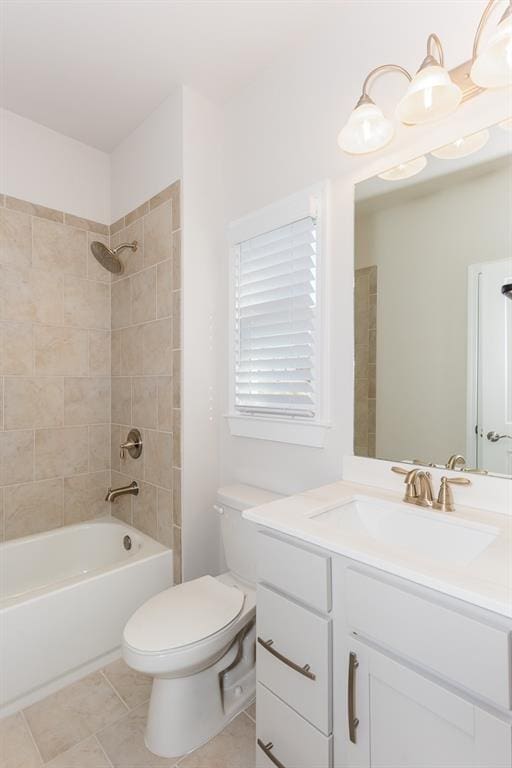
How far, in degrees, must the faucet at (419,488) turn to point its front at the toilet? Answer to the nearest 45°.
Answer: approximately 45° to its right

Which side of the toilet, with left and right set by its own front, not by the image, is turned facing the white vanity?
left

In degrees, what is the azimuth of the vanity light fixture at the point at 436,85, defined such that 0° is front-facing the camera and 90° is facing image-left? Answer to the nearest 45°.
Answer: approximately 45°

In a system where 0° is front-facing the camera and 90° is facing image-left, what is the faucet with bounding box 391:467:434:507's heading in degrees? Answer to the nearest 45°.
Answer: approximately 45°
